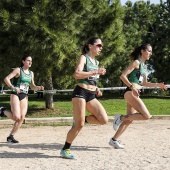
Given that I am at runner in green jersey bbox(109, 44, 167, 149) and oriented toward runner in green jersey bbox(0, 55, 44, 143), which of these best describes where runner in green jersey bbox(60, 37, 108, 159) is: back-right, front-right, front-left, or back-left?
front-left

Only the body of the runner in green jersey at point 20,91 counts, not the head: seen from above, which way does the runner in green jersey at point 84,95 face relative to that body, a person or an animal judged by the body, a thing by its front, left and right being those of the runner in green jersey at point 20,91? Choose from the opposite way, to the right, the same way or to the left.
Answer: the same way

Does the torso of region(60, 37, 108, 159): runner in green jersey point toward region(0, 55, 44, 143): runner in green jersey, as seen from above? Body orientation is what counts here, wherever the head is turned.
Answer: no

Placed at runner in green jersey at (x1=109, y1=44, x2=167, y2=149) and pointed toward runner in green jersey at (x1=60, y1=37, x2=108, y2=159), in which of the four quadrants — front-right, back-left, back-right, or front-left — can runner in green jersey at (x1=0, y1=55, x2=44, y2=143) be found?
front-right

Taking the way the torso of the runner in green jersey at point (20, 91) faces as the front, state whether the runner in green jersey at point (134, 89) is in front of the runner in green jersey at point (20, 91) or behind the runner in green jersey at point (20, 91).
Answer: in front

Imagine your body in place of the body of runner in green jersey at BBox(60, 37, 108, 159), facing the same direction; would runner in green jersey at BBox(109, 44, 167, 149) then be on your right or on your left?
on your left

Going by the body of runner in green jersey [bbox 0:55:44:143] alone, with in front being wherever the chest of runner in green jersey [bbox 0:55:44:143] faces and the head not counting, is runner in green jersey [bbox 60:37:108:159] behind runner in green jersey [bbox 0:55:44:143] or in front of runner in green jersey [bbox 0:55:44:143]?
in front

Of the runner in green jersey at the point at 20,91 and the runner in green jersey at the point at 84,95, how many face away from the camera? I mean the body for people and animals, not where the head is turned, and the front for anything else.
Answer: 0
